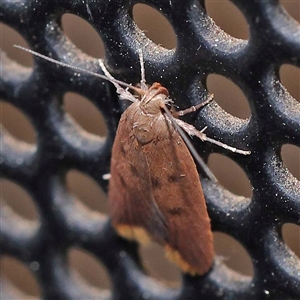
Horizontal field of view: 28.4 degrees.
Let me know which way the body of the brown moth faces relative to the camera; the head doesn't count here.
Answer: away from the camera
